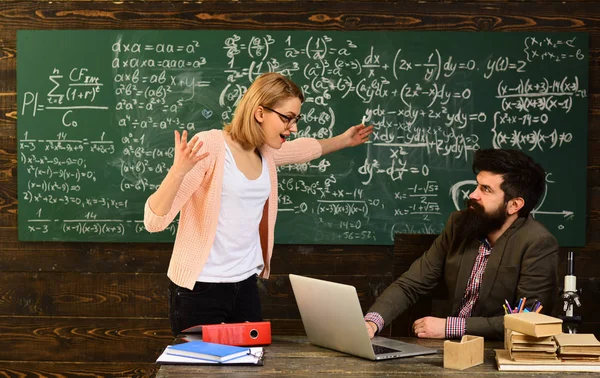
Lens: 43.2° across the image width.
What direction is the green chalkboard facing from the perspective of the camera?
toward the camera

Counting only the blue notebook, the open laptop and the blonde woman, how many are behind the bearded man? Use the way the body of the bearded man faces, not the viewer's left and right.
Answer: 0

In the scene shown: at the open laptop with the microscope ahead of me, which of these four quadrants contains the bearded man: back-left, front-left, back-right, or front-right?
front-left

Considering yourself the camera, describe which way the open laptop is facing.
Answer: facing away from the viewer and to the right of the viewer

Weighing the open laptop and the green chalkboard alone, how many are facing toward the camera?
1

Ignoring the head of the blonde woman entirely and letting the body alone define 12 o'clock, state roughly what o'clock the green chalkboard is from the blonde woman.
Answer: The green chalkboard is roughly at 8 o'clock from the blonde woman.

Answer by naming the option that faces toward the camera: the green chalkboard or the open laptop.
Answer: the green chalkboard

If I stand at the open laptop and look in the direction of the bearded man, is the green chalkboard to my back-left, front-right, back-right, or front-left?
front-left

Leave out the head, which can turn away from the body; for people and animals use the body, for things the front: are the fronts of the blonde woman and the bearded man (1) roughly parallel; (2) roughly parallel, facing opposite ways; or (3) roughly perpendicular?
roughly perpendicular

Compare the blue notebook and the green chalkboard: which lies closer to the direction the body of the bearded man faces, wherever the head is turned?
the blue notebook

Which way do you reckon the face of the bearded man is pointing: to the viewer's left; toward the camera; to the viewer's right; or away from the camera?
to the viewer's left

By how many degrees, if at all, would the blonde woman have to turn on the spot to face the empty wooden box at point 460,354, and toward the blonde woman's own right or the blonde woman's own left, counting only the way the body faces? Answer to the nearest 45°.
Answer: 0° — they already face it

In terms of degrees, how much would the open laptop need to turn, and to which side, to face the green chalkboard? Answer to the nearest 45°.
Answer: approximately 45° to its left

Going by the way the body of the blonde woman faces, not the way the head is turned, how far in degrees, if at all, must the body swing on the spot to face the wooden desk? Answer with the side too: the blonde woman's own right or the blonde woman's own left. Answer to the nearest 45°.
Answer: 0° — they already face it

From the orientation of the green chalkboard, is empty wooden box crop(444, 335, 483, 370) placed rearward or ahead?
ahead

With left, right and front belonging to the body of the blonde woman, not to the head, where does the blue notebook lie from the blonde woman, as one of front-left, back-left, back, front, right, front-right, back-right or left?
front-right

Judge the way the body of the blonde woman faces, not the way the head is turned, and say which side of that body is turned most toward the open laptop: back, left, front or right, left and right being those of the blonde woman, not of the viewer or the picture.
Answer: front
